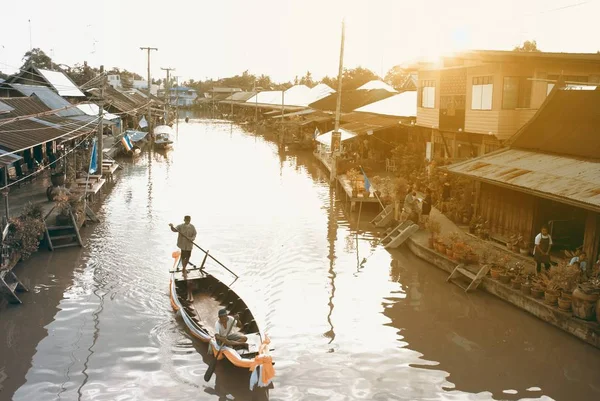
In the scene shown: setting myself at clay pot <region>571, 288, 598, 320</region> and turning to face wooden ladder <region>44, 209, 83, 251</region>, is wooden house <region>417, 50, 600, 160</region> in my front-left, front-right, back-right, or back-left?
front-right

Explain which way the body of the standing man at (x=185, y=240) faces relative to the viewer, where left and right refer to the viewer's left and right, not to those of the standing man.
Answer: facing the viewer

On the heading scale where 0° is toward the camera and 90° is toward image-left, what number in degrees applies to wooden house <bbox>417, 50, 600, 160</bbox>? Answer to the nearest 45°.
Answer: approximately 45°

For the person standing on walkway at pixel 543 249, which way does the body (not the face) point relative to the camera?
toward the camera

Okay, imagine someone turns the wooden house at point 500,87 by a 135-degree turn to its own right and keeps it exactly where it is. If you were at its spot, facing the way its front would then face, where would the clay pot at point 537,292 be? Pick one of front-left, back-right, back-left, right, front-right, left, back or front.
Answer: back

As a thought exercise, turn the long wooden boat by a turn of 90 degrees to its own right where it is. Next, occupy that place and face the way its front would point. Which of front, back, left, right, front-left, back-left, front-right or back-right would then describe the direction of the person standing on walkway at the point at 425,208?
back

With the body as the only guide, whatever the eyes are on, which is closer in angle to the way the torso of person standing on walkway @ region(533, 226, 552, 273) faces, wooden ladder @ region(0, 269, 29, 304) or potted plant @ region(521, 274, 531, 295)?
the potted plant

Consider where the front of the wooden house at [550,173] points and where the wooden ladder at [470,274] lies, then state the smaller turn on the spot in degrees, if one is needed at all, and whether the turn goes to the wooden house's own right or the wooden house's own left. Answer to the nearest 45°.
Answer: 0° — it already faces it

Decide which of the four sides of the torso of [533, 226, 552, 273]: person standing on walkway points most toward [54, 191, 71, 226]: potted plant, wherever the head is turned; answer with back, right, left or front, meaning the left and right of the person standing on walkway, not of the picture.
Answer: right

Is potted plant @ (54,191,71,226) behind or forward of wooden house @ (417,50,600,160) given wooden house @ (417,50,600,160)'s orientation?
forward

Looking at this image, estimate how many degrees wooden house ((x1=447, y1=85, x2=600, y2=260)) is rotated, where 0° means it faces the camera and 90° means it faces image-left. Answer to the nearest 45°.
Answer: approximately 45°

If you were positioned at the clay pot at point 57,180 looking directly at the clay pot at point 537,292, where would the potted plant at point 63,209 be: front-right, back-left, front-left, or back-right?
front-right

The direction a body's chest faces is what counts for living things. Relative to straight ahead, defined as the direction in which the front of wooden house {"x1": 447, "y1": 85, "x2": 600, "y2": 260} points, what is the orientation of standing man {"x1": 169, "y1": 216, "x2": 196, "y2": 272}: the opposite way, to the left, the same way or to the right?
to the left

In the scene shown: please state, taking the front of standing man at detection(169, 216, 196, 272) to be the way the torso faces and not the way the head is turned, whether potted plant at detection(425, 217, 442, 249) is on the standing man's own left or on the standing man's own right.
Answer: on the standing man's own left
